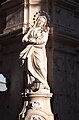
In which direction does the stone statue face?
toward the camera
